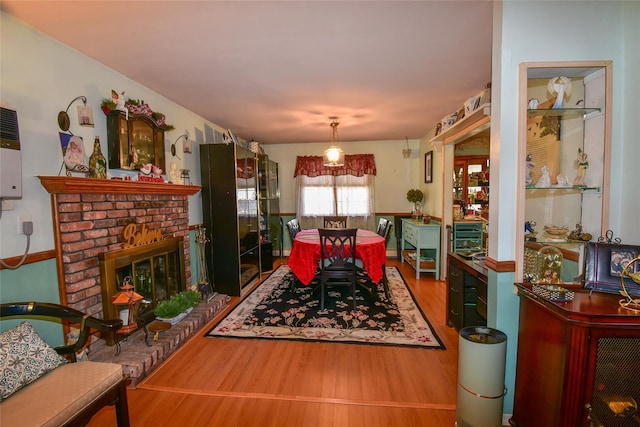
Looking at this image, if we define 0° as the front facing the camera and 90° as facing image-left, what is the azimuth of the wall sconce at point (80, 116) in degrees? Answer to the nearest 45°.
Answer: approximately 315°

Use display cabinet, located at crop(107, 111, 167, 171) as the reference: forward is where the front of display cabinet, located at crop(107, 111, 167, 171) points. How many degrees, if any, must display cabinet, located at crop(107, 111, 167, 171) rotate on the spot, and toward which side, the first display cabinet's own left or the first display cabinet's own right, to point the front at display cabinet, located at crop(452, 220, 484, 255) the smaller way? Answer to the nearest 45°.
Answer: approximately 45° to the first display cabinet's own left

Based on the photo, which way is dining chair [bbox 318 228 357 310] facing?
away from the camera

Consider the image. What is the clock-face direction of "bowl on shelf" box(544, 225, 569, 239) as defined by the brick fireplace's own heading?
The bowl on shelf is roughly at 12 o'clock from the brick fireplace.

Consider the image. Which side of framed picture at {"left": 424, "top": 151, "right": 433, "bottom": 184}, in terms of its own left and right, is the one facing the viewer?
left

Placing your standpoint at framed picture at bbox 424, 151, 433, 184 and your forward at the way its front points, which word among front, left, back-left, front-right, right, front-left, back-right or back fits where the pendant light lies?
front-left

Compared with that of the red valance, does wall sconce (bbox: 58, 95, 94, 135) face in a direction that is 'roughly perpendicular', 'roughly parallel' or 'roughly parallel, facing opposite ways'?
roughly perpendicular

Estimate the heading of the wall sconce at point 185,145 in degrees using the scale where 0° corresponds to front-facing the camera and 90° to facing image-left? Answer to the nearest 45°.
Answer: approximately 270°

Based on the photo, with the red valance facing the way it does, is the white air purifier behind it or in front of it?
in front

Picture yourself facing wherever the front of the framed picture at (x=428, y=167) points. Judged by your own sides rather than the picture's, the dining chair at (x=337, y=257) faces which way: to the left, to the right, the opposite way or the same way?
to the right

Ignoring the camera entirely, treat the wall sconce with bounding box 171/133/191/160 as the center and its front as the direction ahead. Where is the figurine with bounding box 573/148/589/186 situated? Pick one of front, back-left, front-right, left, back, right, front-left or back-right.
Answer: front-right
